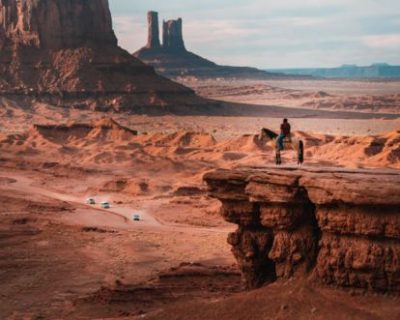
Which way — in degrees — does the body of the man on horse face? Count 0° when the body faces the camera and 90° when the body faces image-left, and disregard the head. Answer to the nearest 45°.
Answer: approximately 90°

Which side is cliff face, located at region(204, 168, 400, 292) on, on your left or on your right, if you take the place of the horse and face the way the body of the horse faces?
on your left

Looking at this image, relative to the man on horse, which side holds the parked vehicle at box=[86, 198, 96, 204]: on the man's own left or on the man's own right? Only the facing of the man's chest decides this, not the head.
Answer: on the man's own right

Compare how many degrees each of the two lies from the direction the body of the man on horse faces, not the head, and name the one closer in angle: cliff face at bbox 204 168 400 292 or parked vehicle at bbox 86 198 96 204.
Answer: the parked vehicle

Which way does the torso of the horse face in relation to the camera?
to the viewer's left

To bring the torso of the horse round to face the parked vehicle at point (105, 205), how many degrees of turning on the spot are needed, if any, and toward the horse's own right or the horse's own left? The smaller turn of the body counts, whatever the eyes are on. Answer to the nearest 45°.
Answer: approximately 45° to the horse's own right
